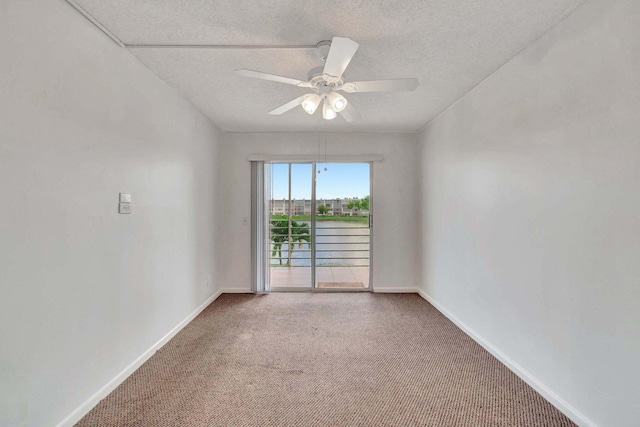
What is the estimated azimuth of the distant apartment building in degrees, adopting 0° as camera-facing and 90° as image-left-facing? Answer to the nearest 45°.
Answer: approximately 0°

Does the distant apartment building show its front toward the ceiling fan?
yes
